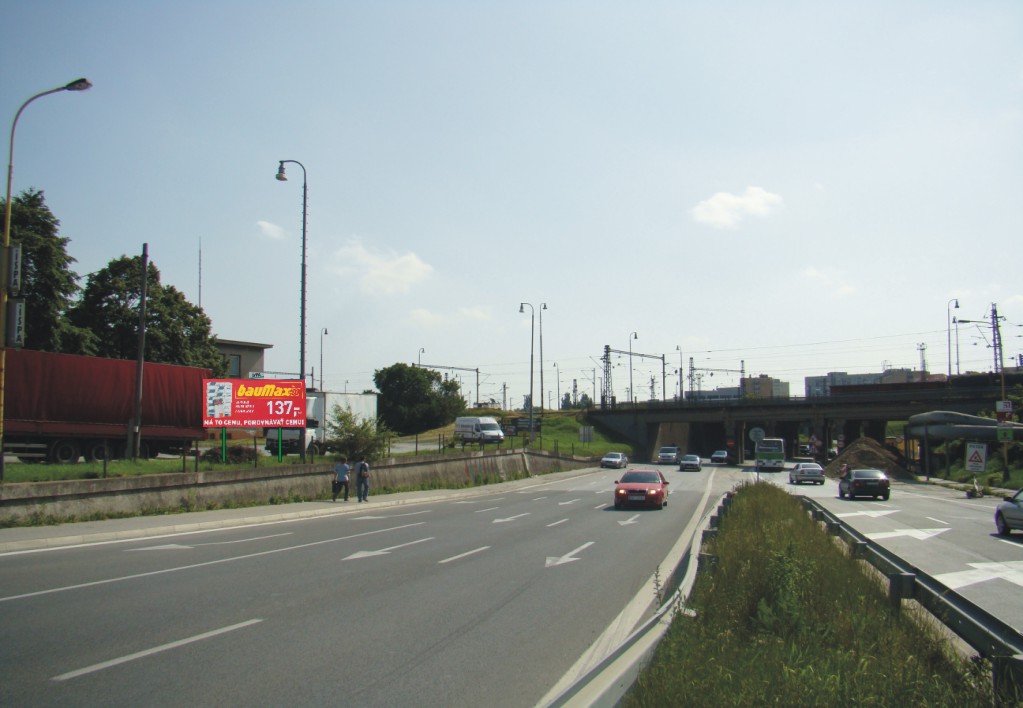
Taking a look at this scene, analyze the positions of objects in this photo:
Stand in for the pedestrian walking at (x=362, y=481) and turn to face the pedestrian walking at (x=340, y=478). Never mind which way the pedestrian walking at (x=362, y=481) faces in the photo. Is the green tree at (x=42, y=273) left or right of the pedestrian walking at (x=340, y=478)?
right

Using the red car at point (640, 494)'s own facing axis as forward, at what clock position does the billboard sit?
The billboard is roughly at 3 o'clock from the red car.

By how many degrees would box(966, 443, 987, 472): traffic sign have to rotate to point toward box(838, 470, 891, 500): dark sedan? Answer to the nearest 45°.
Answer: approximately 45° to its right

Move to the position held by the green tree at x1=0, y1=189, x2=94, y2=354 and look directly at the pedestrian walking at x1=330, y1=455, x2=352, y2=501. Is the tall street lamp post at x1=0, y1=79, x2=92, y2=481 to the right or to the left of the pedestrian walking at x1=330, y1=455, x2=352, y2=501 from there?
right

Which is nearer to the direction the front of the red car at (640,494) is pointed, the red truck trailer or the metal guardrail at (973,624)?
the metal guardrail

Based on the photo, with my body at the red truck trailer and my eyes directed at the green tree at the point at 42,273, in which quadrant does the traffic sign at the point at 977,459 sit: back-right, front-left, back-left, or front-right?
back-right

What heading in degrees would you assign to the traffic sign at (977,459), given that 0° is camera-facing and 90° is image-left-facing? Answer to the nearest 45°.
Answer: approximately 0°

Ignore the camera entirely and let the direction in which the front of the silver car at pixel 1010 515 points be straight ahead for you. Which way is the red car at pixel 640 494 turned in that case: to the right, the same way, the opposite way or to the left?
the opposite way

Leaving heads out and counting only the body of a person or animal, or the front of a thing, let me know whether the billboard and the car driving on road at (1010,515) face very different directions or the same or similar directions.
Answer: very different directions

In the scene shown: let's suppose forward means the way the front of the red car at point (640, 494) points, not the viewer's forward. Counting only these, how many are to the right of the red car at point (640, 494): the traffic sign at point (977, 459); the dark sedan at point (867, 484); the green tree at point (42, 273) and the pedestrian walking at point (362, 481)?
2
